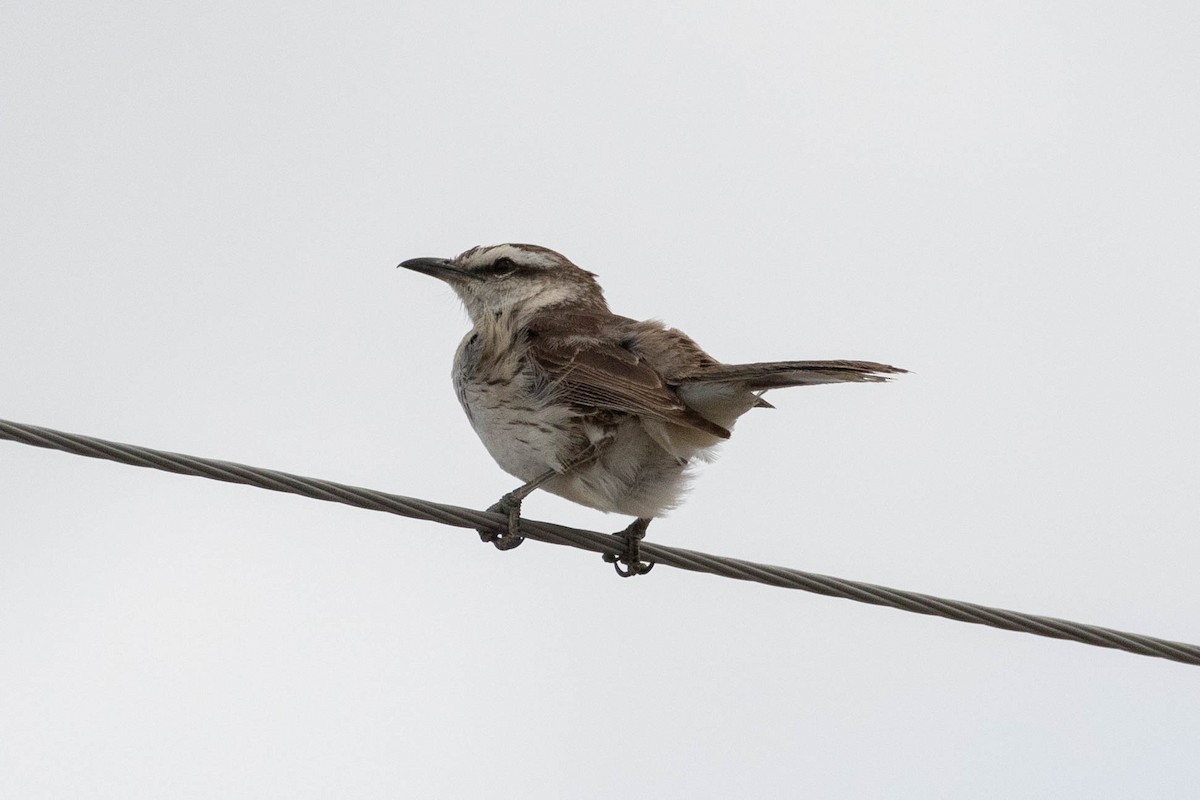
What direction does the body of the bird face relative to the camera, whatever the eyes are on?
to the viewer's left
